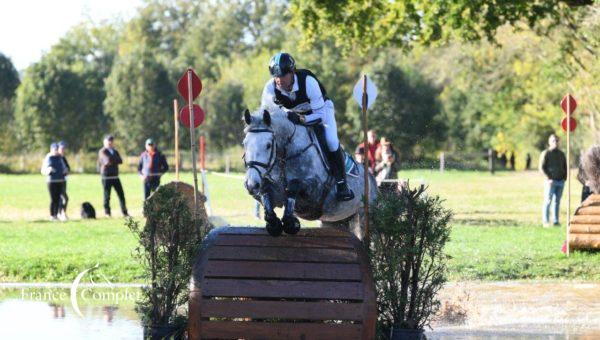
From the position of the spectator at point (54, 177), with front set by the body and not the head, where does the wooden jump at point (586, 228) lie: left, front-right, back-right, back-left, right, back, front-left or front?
front-left

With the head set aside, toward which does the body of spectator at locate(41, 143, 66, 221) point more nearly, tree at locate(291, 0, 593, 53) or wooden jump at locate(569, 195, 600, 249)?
the wooden jump

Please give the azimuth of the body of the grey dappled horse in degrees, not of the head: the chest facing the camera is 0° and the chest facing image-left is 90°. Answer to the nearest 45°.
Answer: approximately 45°

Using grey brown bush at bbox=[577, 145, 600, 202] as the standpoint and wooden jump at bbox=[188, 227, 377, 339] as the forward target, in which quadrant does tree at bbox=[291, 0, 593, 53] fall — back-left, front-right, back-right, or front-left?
back-right

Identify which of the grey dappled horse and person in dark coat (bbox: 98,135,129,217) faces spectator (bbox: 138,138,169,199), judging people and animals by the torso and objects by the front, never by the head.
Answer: the person in dark coat

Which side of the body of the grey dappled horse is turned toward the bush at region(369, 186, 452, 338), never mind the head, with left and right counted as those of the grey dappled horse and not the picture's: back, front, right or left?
left

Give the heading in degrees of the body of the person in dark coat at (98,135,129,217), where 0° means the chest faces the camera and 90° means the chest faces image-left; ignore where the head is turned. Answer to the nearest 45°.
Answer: approximately 315°

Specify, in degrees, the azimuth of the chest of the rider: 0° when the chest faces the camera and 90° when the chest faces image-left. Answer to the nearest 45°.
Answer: approximately 45°

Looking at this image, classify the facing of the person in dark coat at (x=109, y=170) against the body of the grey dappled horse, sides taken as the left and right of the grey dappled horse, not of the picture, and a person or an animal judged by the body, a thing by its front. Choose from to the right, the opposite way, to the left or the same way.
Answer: to the left

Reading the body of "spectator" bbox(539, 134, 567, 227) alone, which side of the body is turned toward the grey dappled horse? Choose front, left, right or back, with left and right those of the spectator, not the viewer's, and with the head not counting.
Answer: front

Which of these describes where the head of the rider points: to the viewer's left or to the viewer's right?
to the viewer's left
